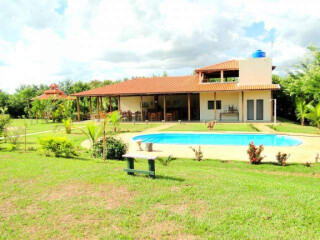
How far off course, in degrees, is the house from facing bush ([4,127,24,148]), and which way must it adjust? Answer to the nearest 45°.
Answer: approximately 45° to its right

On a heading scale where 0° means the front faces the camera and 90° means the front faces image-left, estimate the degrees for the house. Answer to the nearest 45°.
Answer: approximately 0°

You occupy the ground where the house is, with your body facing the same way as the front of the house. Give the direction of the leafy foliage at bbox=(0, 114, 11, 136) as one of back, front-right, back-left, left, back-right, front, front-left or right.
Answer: front-right

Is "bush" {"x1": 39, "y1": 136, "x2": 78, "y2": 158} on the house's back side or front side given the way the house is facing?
on the front side

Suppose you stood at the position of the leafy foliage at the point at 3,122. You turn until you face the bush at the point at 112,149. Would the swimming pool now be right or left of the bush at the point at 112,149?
left

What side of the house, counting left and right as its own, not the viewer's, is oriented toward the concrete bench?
front

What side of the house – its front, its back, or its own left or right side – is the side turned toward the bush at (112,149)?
front
